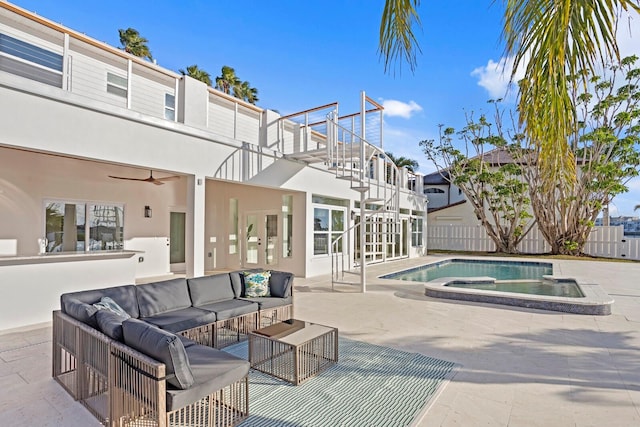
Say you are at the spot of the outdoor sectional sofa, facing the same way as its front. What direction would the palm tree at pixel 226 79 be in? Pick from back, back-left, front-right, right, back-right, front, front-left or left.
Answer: back-left

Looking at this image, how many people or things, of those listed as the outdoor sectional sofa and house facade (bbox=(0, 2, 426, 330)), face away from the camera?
0

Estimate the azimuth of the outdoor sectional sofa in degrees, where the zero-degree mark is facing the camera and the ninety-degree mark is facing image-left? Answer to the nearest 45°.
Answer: approximately 315°

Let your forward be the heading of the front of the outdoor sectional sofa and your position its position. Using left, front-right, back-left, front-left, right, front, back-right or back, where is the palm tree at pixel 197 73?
back-left

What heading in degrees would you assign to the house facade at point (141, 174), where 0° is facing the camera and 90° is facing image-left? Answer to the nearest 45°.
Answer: approximately 315°

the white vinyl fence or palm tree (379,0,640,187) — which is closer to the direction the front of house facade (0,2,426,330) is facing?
the palm tree

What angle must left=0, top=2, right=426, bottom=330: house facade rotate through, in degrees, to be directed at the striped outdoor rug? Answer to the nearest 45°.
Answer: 0° — it already faces it

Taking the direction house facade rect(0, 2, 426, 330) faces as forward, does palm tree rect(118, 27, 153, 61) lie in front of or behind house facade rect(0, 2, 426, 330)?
behind

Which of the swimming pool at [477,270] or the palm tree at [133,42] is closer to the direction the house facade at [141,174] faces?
the swimming pool

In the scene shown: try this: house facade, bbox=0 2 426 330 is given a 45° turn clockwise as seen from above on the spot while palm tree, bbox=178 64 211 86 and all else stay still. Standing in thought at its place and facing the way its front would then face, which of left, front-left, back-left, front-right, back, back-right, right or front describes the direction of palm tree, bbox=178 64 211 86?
back

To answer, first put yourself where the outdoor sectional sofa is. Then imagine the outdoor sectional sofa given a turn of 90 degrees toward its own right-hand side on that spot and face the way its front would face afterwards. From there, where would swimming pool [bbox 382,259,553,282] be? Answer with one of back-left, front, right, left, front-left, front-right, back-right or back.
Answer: back
